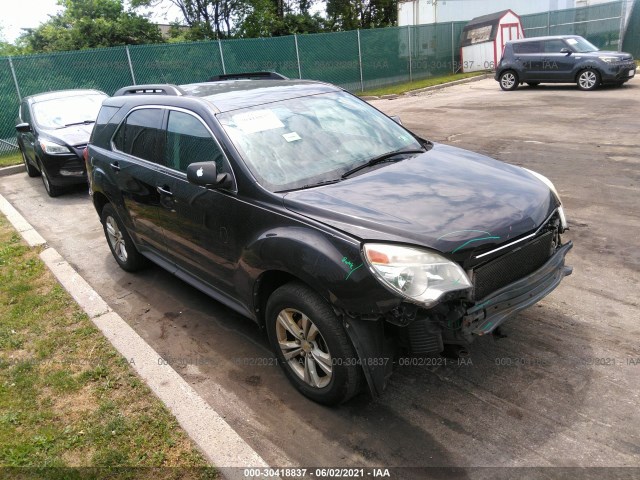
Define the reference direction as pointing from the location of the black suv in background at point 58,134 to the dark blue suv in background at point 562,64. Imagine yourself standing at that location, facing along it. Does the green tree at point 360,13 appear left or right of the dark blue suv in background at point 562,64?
left

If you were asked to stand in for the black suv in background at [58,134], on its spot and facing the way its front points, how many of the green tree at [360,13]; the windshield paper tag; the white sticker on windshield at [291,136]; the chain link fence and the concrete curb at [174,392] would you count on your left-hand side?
2

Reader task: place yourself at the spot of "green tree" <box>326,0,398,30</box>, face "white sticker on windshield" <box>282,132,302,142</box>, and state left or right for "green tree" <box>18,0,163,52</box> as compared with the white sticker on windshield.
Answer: right

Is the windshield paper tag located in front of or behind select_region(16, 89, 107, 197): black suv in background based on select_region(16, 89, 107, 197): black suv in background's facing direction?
in front

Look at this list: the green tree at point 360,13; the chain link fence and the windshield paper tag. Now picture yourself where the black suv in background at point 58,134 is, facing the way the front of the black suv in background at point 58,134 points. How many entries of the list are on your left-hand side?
2

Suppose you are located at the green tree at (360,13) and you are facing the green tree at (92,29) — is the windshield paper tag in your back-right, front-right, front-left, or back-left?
front-left

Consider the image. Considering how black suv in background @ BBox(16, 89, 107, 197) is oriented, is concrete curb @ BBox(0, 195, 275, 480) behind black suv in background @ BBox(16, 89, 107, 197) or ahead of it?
ahead

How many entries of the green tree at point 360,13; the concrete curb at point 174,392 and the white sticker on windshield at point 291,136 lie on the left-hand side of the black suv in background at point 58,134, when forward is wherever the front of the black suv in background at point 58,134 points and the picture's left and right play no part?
1

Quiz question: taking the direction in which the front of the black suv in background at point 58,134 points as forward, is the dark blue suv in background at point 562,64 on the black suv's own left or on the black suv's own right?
on the black suv's own left

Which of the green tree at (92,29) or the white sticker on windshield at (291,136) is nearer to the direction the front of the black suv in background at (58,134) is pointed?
the white sticker on windshield

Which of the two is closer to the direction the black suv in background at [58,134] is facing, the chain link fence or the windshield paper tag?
the windshield paper tag

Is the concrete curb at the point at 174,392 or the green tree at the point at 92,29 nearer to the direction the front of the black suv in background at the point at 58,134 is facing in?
the concrete curb

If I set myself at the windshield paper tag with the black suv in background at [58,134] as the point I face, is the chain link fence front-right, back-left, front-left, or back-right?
front-right

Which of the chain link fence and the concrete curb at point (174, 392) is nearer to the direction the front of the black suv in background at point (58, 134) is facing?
the concrete curb

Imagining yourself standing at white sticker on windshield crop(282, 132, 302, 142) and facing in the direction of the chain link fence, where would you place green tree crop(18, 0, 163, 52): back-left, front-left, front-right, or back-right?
front-left

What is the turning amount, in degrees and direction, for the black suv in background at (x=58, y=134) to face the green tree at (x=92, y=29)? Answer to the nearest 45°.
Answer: approximately 135° to its left
